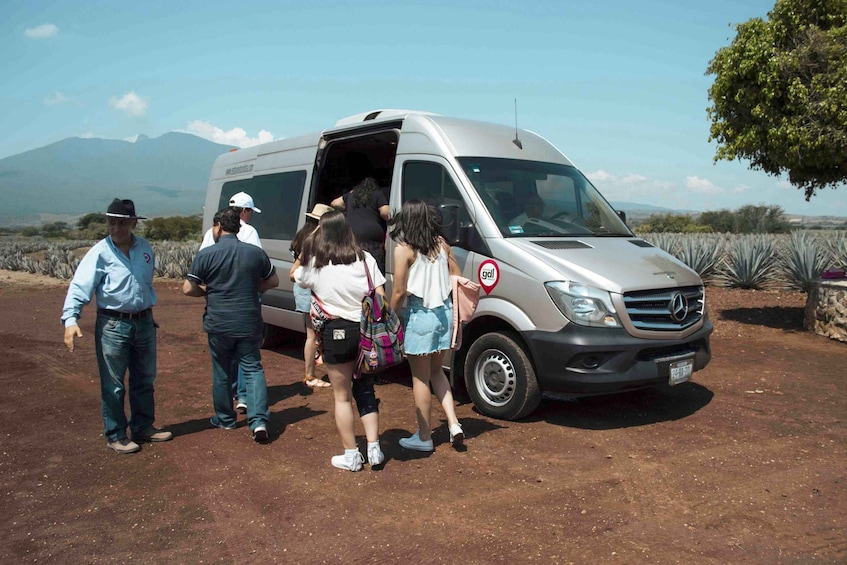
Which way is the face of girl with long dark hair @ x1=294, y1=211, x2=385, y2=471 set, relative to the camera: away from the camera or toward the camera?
away from the camera

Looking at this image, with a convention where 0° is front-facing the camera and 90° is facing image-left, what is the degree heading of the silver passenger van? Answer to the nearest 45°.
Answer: approximately 315°

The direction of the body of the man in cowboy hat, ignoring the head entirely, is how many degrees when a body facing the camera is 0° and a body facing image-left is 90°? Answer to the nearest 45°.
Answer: approximately 315°

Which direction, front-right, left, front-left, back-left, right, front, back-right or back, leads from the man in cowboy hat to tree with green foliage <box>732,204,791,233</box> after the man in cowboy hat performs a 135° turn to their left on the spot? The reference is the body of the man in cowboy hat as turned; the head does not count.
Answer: front-right

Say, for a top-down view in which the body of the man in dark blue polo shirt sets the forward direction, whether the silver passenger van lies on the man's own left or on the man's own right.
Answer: on the man's own right

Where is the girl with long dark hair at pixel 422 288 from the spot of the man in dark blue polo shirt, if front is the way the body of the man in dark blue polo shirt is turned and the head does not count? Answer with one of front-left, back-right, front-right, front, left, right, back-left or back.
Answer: back-right

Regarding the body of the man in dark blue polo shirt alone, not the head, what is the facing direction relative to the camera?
away from the camera

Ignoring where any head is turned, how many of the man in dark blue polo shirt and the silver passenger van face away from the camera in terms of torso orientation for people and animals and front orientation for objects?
1

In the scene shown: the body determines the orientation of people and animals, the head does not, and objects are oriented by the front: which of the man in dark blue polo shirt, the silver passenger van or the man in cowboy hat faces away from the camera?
the man in dark blue polo shirt

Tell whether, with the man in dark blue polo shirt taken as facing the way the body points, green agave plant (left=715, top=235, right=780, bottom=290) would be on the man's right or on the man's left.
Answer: on the man's right

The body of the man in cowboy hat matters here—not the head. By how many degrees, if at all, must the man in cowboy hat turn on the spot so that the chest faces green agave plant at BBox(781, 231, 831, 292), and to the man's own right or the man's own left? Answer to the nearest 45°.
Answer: approximately 45° to the man's own left
